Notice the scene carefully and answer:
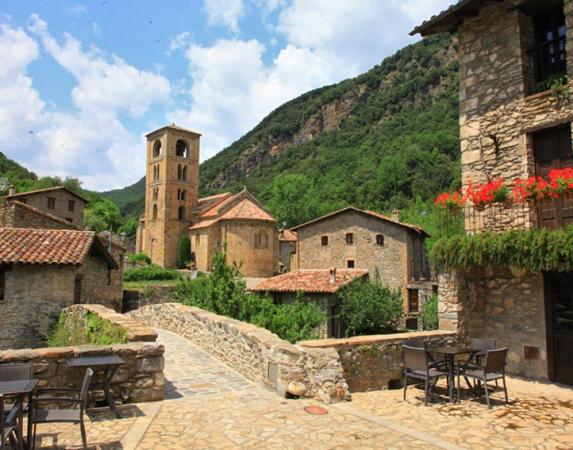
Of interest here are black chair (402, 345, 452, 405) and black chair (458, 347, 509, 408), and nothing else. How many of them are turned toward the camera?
0

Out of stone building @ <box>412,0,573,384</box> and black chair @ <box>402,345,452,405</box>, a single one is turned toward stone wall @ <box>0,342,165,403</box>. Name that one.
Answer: the stone building

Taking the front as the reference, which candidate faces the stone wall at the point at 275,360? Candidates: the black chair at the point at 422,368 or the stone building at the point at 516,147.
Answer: the stone building

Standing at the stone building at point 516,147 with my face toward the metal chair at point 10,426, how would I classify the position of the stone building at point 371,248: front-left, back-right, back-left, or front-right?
back-right

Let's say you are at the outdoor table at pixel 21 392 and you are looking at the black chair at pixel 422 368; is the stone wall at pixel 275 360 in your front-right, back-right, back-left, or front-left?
front-left

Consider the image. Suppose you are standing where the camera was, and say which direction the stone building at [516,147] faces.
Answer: facing the viewer and to the left of the viewer

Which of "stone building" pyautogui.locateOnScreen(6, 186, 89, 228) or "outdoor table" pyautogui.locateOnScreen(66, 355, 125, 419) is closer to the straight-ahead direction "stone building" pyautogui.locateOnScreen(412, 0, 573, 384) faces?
the outdoor table

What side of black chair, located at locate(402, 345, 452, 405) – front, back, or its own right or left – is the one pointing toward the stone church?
left

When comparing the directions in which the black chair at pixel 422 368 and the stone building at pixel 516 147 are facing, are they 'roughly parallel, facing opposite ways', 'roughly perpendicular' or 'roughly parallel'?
roughly parallel, facing opposite ways

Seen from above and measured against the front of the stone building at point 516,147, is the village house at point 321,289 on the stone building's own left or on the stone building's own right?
on the stone building's own right

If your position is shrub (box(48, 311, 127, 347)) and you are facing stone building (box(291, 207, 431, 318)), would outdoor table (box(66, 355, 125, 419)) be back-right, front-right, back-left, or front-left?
back-right

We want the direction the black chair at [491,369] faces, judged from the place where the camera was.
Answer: facing away from the viewer and to the left of the viewer

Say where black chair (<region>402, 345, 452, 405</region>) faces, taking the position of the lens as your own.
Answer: facing away from the viewer and to the right of the viewer

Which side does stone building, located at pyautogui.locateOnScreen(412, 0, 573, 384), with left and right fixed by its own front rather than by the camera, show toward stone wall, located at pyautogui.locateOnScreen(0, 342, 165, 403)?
front

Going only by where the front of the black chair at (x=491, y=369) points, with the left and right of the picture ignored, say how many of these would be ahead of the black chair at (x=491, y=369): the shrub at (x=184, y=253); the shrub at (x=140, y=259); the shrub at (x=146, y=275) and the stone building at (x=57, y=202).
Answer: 4

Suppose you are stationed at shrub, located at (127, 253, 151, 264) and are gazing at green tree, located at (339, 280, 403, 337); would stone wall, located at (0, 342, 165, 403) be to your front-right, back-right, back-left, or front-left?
front-right

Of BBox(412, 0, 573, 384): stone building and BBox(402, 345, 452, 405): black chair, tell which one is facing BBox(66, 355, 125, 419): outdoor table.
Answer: the stone building
